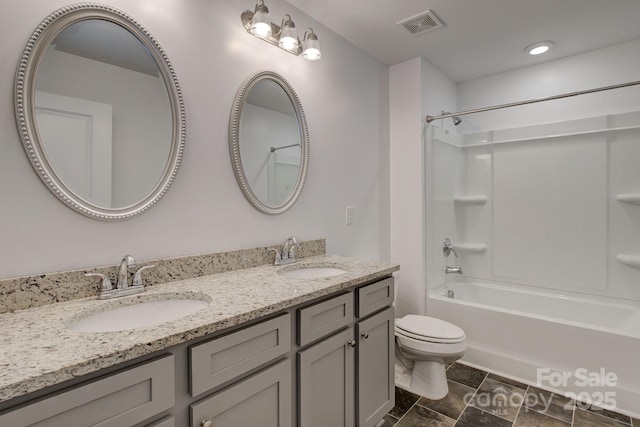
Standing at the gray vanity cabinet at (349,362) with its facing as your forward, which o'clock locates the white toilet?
The white toilet is roughly at 9 o'clock from the gray vanity cabinet.

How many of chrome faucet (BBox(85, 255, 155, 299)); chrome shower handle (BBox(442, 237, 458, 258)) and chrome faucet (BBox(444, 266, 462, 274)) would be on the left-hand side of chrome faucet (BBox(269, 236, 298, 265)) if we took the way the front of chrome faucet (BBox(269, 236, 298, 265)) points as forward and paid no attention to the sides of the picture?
2

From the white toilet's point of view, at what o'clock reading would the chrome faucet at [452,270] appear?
The chrome faucet is roughly at 8 o'clock from the white toilet.

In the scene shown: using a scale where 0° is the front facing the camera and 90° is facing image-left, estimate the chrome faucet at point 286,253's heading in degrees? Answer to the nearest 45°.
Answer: approximately 315°

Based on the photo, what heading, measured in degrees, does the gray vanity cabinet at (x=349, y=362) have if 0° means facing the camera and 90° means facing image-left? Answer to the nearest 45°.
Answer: approximately 315°

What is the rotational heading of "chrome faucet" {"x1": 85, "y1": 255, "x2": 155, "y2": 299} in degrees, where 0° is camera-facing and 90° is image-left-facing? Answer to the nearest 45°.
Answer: approximately 315°
